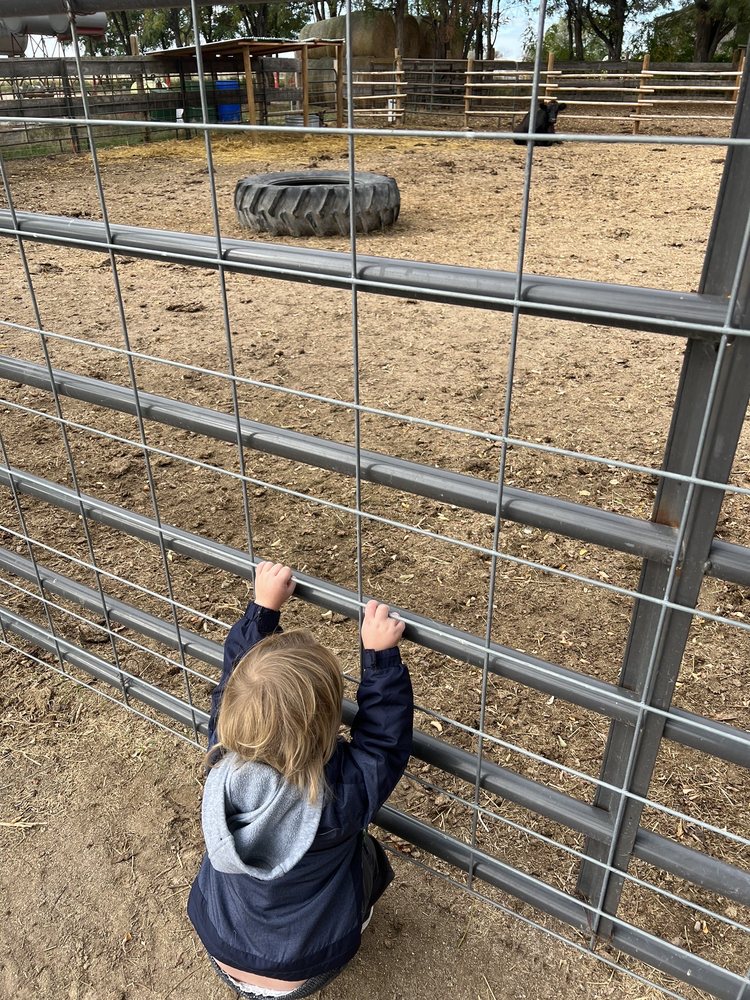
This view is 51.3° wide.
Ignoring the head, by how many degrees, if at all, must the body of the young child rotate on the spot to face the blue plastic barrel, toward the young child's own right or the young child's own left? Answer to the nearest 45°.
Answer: approximately 45° to the young child's own left

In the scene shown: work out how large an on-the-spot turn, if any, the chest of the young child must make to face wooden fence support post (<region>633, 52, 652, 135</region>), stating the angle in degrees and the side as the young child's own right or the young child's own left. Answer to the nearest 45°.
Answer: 0° — they already face it

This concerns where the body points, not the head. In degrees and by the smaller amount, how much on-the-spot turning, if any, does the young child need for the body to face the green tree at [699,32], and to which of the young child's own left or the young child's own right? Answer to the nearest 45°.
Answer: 0° — they already face it

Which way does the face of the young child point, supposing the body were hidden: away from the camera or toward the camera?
away from the camera

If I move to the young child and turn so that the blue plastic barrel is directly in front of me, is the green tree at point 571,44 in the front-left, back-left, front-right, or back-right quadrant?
front-right

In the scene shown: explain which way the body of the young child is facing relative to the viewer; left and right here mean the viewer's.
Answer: facing away from the viewer and to the right of the viewer

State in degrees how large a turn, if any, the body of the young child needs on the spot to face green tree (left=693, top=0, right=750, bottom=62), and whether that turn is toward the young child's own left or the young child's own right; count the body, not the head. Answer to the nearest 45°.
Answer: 0° — they already face it

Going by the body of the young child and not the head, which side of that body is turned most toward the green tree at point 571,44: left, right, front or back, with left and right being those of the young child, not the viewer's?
front

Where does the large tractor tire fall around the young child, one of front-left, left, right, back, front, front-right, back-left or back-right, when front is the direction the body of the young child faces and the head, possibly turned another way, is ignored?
front-left

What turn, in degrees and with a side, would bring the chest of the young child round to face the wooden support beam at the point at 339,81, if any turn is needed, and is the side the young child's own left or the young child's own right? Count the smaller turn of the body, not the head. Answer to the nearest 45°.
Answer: approximately 45° to the young child's own left

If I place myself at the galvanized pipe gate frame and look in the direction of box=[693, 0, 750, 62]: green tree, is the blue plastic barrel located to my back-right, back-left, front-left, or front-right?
front-left

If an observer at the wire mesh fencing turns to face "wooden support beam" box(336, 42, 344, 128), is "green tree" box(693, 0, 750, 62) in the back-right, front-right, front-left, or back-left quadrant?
front-right
